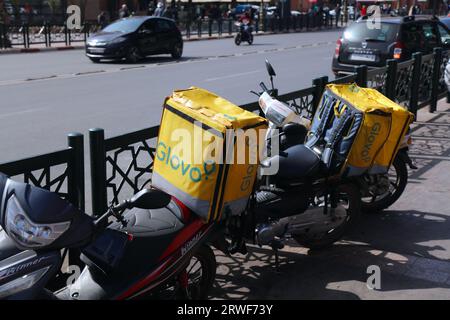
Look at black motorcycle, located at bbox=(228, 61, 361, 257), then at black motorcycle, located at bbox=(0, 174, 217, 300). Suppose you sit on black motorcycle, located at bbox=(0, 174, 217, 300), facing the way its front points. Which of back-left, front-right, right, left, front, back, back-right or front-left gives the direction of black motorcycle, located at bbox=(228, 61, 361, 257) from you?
back

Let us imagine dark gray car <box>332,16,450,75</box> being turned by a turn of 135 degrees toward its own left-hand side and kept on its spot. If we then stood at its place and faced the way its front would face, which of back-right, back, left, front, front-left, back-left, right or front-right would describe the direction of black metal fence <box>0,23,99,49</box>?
front-right

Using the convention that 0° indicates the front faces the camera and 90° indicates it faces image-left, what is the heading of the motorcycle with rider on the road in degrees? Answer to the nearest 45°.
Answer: approximately 45°

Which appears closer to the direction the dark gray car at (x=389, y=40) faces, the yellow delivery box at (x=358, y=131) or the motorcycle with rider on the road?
the motorcycle with rider on the road

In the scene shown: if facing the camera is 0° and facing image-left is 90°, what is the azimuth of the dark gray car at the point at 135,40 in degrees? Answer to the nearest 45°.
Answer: approximately 45°

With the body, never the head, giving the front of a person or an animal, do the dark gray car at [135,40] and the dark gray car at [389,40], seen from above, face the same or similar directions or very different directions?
very different directions

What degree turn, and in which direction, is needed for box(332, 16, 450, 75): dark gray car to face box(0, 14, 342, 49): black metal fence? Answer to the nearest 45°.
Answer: approximately 90° to its left

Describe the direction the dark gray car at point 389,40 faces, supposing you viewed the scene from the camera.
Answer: facing away from the viewer and to the right of the viewer
